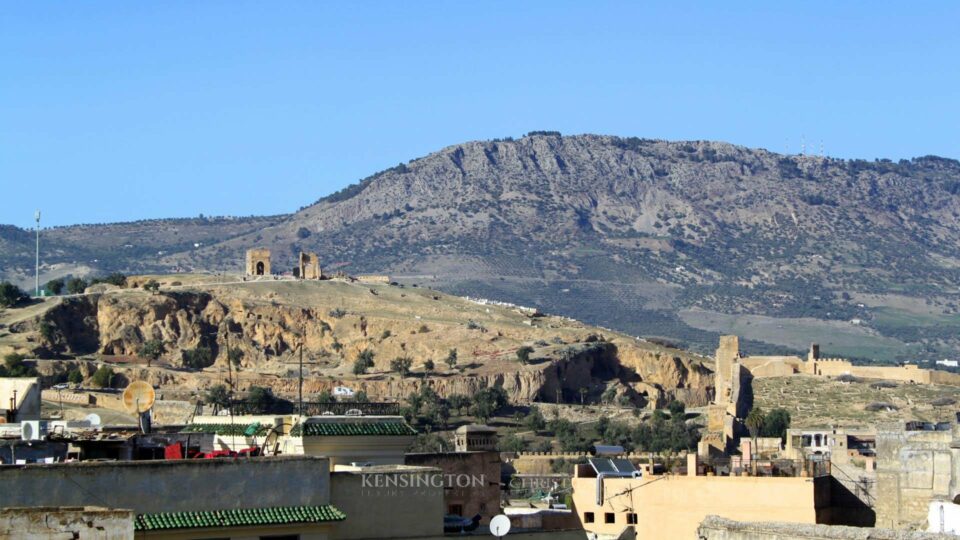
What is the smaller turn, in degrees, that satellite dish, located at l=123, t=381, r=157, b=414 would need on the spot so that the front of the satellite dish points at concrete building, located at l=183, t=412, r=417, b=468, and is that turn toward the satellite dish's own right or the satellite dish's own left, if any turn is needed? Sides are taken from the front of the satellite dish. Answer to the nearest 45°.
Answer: approximately 45° to the satellite dish's own left

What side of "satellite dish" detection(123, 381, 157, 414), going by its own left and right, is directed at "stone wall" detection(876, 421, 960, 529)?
left

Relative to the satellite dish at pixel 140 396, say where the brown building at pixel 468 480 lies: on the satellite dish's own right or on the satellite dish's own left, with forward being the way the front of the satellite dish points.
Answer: on the satellite dish's own left

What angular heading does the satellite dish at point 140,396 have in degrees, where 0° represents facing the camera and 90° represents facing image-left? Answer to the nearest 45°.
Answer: approximately 0°

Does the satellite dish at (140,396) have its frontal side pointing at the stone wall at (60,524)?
yes

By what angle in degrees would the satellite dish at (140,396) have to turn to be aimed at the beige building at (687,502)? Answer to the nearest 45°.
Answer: approximately 90° to its left
